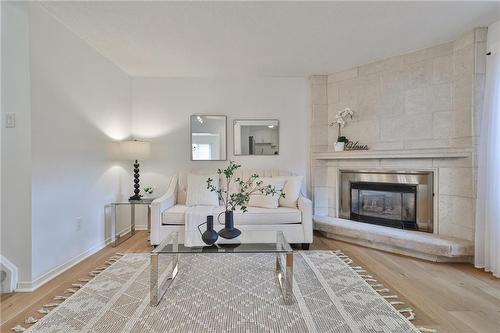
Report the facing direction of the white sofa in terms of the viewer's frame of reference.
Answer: facing the viewer

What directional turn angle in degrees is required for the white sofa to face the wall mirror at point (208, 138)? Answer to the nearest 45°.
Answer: approximately 135° to its right

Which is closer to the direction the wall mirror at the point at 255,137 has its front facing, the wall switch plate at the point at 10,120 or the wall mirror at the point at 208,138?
the wall switch plate

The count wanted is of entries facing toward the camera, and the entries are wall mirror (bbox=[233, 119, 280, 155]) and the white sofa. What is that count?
2

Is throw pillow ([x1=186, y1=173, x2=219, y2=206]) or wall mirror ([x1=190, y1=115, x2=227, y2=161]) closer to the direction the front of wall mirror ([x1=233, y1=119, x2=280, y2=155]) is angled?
the throw pillow

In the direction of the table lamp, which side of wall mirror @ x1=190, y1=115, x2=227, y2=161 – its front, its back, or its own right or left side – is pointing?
right

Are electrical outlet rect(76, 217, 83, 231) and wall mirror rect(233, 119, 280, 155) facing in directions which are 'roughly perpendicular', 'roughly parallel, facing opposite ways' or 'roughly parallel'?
roughly perpendicular

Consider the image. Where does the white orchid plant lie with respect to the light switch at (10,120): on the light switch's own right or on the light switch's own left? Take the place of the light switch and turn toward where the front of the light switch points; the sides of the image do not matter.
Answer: on the light switch's own left

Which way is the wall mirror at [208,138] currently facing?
toward the camera

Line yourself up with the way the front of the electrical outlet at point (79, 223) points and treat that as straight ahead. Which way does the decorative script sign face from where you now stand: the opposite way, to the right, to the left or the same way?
to the right

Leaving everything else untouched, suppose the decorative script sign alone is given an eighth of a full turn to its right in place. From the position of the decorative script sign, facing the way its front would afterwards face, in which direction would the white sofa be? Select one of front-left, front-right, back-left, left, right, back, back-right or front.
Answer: front

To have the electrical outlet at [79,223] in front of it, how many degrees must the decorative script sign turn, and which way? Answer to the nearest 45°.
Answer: approximately 45° to its right

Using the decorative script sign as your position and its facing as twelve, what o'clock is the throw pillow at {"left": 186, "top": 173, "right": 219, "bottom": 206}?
The throw pillow is roughly at 2 o'clock from the decorative script sign.
